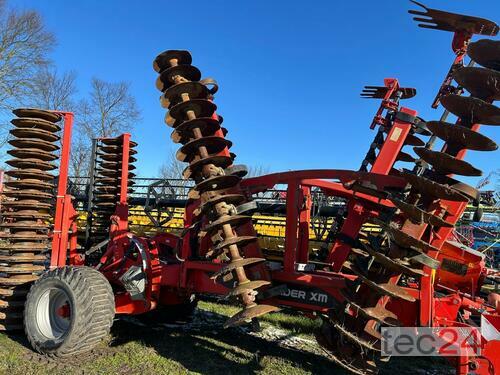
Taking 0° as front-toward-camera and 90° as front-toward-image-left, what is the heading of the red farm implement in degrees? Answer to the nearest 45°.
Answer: approximately 315°
